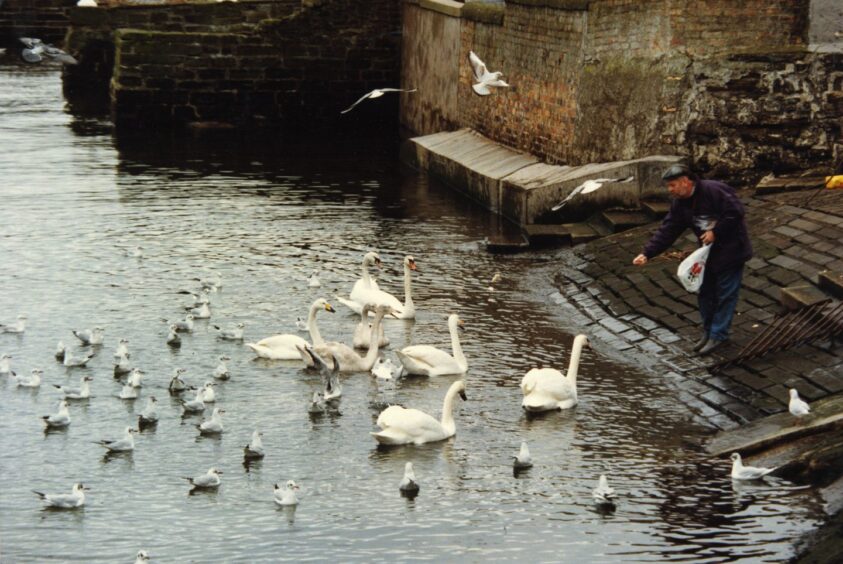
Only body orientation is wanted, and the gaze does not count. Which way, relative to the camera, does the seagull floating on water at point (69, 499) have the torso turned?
to the viewer's right

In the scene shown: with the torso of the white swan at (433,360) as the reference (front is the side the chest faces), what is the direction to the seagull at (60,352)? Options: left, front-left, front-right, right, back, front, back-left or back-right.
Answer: back
